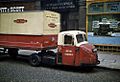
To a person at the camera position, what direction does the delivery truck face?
facing the viewer and to the right of the viewer
